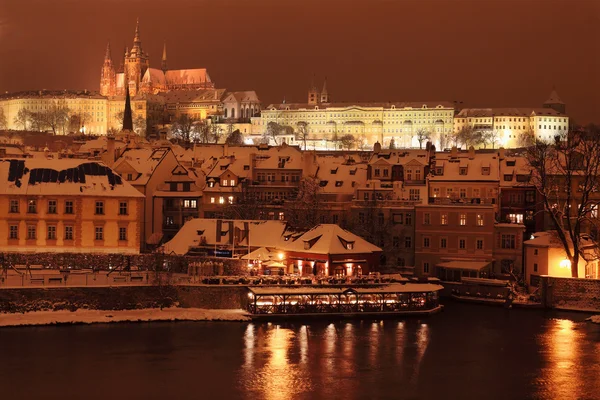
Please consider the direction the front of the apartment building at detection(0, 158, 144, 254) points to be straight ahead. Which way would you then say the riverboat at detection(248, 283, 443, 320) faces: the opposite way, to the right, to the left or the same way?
to the left

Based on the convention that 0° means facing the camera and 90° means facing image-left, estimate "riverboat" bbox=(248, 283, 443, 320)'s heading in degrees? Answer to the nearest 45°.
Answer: approximately 270°

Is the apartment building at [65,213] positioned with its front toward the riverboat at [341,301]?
no

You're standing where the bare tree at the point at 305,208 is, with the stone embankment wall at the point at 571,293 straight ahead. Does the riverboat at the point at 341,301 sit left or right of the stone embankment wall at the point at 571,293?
right

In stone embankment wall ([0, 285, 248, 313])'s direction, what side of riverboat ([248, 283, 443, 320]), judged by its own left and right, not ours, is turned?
back

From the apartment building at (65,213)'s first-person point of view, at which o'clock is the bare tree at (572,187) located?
The bare tree is roughly at 9 o'clock from the apartment building.

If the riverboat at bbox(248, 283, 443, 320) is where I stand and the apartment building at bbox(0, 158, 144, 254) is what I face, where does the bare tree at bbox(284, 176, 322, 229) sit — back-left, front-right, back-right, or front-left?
front-right

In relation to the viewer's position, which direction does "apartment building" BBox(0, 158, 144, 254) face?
facing the viewer

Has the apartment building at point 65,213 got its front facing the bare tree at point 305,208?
no

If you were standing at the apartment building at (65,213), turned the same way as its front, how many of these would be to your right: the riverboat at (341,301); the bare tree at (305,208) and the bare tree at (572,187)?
0

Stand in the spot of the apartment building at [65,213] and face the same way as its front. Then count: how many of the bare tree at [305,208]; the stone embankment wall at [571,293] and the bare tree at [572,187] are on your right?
0

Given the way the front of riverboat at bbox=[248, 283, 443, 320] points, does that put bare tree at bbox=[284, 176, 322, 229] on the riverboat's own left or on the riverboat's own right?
on the riverboat's own left
